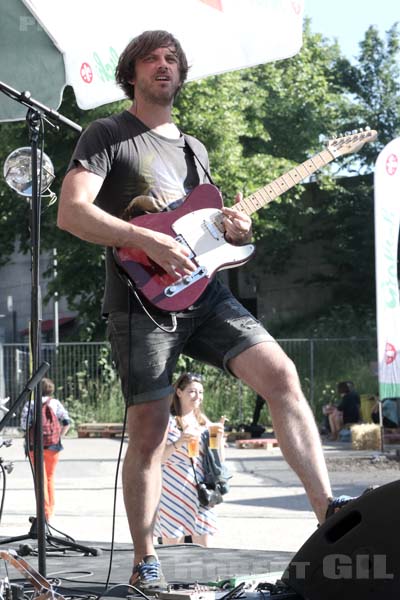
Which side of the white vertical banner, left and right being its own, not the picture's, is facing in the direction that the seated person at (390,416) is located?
back

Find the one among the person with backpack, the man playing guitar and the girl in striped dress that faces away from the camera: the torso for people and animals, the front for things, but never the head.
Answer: the person with backpack

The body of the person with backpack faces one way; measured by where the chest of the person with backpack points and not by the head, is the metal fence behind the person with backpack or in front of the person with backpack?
in front

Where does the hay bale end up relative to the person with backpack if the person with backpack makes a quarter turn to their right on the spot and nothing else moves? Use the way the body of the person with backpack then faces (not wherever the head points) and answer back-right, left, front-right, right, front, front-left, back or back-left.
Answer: front-left

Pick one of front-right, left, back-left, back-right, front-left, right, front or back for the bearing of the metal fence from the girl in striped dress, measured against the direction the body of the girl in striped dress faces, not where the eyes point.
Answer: back-left

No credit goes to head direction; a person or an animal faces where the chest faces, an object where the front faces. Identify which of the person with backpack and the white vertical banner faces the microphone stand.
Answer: the white vertical banner

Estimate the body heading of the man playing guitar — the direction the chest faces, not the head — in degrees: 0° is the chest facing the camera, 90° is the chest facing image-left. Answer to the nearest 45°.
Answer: approximately 315°

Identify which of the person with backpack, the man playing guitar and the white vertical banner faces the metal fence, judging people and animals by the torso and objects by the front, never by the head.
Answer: the person with backpack

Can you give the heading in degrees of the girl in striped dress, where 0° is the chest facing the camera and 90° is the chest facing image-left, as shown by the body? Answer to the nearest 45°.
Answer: approximately 315°

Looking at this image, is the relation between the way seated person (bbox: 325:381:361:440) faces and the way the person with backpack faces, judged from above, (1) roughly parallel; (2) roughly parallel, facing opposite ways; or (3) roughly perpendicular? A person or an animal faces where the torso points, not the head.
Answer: roughly perpendicular

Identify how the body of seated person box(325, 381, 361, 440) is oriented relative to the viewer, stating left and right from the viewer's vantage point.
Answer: facing to the left of the viewer

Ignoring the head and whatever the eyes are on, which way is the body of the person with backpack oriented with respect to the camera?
away from the camera

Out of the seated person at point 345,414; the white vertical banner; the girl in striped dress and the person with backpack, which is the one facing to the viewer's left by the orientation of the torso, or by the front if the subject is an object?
the seated person

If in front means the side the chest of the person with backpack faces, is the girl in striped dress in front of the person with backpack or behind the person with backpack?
behind

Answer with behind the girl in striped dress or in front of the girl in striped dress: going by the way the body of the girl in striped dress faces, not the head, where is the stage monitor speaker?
in front
